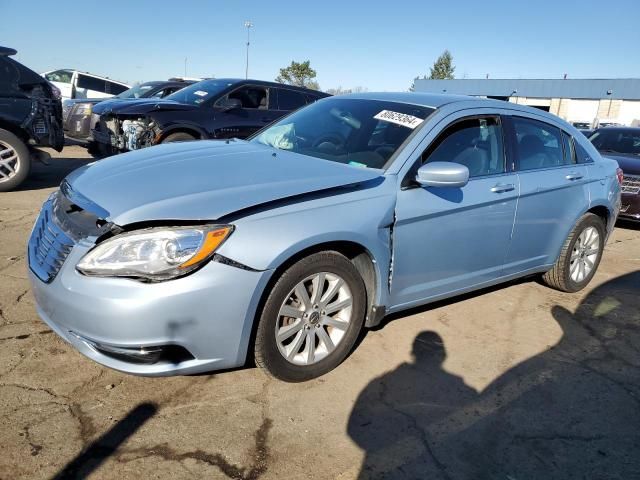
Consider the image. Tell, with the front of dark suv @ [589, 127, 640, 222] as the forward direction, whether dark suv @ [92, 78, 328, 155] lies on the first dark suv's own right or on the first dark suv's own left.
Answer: on the first dark suv's own right

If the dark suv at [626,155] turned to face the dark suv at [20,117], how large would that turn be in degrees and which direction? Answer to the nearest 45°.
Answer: approximately 45° to its right

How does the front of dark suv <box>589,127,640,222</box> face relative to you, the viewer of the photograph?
facing the viewer

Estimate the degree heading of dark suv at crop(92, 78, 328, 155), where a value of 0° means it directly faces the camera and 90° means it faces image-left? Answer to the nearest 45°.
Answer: approximately 45°

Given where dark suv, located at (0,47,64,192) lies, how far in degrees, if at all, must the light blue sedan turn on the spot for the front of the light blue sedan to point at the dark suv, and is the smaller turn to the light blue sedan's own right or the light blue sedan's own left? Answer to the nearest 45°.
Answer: approximately 90° to the light blue sedan's own right

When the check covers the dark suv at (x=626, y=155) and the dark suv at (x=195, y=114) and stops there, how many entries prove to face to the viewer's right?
0

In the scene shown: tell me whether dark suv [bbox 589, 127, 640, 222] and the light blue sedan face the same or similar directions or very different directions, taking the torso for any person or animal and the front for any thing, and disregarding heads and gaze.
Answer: same or similar directions

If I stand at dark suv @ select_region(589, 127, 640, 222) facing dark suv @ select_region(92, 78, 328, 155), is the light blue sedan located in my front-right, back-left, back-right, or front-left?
front-left

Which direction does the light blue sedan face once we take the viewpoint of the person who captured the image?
facing the viewer and to the left of the viewer

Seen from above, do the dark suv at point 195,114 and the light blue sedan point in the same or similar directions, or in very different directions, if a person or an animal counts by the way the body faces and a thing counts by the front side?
same or similar directions

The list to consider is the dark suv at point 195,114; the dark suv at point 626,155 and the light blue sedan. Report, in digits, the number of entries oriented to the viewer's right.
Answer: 0

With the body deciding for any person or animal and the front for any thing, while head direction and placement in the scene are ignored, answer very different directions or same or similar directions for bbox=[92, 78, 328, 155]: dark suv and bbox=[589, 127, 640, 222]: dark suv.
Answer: same or similar directions

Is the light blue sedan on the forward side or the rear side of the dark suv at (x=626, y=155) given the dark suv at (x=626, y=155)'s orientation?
on the forward side

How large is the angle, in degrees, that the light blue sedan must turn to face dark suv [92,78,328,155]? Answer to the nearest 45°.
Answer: approximately 135° to its right

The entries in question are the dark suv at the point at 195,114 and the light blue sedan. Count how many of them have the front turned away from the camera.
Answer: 0

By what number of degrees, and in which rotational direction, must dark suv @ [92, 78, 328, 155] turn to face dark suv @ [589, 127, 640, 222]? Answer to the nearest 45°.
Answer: approximately 135° to its left
